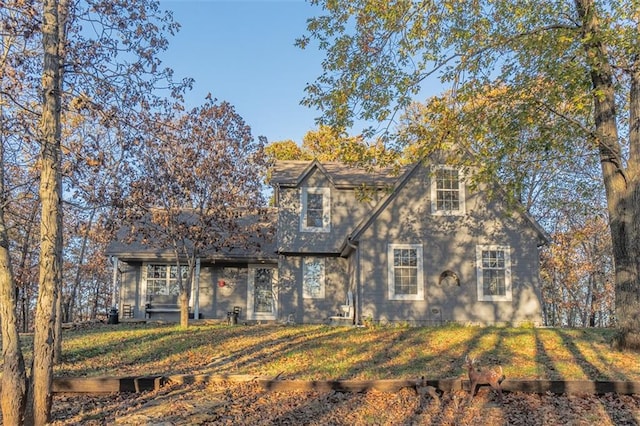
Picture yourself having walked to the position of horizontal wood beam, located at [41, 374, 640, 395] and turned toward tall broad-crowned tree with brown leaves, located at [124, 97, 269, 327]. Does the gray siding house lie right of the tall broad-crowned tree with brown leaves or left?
right

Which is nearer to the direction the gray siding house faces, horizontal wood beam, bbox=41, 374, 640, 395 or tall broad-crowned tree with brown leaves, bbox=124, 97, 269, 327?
the horizontal wood beam

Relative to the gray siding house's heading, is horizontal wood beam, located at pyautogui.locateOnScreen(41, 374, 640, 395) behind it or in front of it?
in front

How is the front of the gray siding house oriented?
toward the camera

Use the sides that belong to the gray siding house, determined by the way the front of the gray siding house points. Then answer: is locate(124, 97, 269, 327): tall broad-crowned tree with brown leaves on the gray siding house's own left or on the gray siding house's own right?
on the gray siding house's own right
